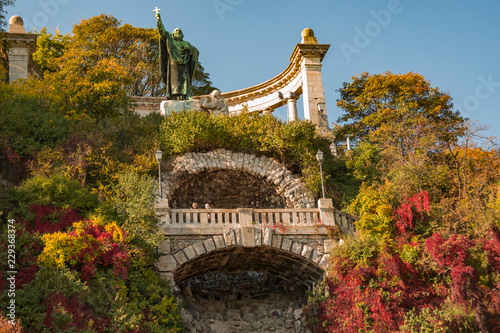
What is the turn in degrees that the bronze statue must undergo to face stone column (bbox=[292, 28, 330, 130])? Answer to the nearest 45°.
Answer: approximately 90° to its left

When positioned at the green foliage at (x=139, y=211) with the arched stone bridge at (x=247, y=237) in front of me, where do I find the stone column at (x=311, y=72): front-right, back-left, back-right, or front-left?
front-left

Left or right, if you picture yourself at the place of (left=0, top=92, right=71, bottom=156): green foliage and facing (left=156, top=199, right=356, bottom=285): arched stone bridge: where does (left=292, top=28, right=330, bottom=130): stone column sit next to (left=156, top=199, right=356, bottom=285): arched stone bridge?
left

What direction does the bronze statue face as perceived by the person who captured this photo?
facing the viewer

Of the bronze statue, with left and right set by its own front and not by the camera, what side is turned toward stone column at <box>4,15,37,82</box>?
right

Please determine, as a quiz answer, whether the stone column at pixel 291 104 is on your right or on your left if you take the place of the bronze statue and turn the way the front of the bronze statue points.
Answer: on your left
